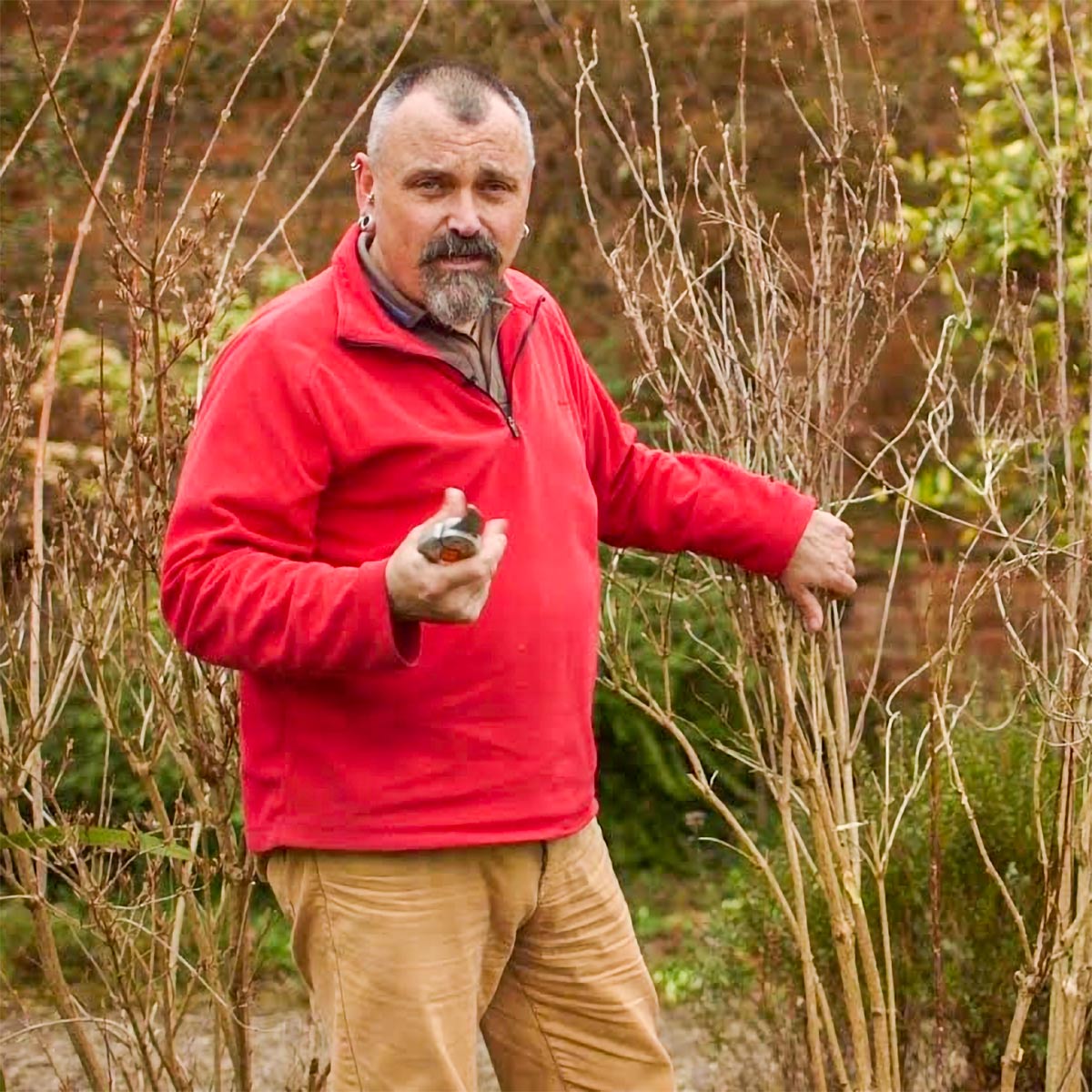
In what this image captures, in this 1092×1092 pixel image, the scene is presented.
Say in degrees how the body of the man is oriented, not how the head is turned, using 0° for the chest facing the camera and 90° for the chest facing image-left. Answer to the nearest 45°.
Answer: approximately 315°
